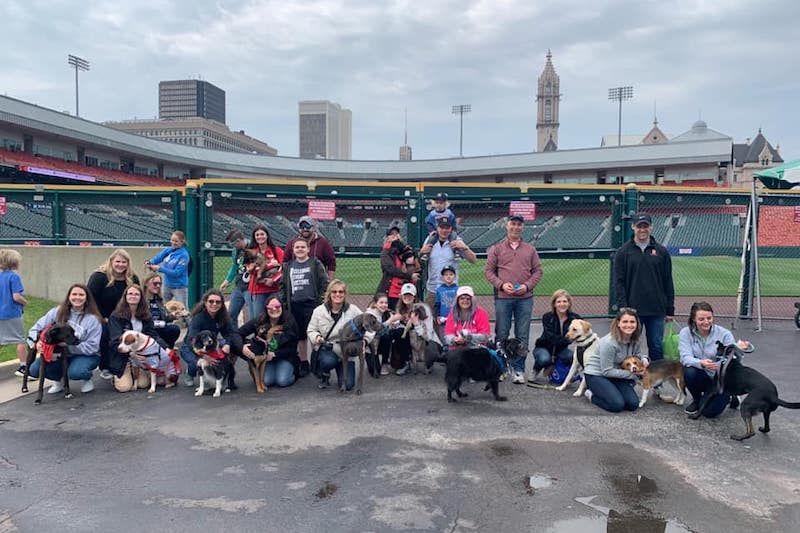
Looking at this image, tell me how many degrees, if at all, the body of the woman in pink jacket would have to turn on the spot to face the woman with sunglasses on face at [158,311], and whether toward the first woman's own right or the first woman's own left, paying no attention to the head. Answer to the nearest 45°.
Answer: approximately 90° to the first woman's own right

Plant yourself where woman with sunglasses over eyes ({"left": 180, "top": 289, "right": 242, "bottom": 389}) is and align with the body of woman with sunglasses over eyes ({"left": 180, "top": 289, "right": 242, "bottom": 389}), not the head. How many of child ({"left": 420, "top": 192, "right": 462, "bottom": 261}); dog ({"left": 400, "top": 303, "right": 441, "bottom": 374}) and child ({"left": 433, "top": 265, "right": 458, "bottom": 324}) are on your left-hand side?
3

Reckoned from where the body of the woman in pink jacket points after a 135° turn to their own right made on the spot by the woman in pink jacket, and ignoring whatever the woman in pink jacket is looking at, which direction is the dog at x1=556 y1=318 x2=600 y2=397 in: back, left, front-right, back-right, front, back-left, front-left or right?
back-right

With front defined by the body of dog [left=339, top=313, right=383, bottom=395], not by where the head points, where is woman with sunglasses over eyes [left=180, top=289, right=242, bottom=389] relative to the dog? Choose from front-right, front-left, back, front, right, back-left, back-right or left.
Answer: back-right

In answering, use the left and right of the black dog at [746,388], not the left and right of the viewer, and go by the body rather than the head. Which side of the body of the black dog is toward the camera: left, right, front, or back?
left

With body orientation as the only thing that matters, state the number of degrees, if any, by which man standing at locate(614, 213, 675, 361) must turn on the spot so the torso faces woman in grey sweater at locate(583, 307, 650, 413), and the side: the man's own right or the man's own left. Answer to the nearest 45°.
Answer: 0° — they already face them

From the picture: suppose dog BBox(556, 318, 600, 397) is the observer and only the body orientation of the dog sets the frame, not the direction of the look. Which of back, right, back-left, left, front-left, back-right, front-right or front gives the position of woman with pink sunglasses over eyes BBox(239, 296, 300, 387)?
front-right

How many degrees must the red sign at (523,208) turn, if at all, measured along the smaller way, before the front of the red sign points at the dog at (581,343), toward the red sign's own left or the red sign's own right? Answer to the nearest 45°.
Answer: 0° — it already faces it

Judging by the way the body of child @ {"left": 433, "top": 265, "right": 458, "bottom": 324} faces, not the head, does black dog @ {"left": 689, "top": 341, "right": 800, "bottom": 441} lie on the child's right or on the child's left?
on the child's left
